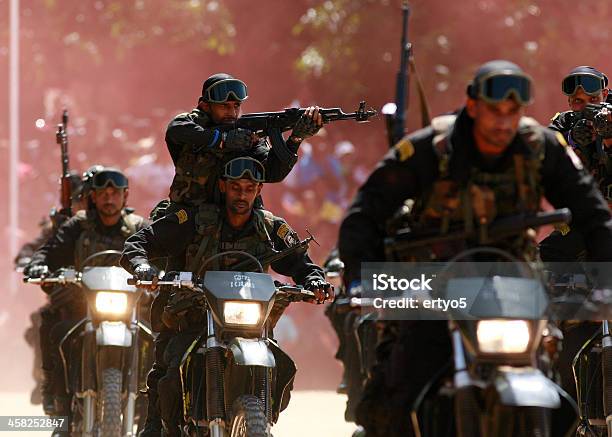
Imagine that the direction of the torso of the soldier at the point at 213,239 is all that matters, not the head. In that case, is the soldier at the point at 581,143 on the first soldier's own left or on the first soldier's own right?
on the first soldier's own left

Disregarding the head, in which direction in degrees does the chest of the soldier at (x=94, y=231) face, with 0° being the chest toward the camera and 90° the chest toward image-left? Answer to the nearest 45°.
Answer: approximately 0°
